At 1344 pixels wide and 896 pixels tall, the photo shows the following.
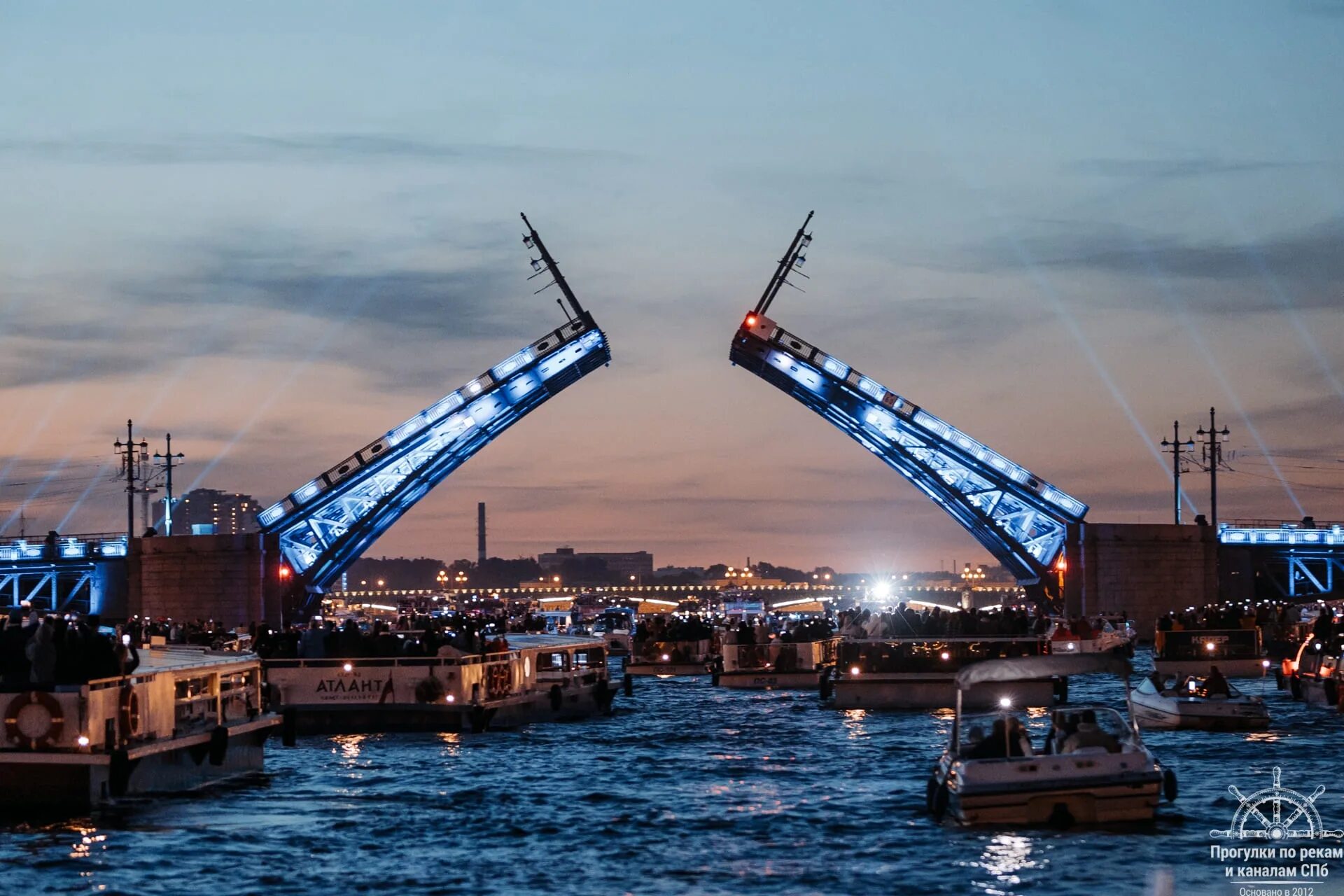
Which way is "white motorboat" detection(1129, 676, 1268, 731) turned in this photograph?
to the viewer's left

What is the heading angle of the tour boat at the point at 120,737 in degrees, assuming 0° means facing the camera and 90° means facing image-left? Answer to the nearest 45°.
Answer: approximately 225°

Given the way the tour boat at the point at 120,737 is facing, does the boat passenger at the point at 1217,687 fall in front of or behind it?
in front

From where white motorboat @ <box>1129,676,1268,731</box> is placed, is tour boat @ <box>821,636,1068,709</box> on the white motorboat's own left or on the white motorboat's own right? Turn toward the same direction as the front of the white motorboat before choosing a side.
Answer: on the white motorboat's own right

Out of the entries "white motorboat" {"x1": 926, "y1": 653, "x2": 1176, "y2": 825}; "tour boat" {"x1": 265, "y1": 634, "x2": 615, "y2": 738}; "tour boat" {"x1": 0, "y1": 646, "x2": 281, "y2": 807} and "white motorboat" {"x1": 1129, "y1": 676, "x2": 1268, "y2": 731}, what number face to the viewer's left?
1

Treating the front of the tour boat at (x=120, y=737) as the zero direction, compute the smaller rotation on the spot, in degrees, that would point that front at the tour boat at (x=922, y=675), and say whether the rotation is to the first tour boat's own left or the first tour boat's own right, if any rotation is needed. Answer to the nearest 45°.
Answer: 0° — it already faces it

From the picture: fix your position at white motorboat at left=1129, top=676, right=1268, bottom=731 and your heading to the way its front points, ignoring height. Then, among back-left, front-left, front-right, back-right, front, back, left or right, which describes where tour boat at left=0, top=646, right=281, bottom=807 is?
front-left
